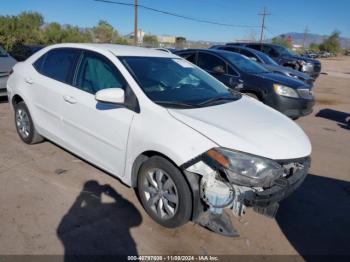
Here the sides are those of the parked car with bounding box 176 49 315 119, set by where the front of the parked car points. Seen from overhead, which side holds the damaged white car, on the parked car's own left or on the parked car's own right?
on the parked car's own right

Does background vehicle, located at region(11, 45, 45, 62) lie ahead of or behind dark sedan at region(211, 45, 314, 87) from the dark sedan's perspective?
behind

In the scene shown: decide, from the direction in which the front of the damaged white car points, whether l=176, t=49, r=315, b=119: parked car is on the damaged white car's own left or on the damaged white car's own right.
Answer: on the damaged white car's own left

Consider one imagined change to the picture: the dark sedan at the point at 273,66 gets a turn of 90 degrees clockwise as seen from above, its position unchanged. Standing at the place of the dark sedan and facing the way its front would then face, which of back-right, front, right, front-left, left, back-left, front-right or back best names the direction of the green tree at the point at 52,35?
right

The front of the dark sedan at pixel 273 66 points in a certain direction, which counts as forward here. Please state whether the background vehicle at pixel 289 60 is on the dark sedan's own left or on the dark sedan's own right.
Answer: on the dark sedan's own left

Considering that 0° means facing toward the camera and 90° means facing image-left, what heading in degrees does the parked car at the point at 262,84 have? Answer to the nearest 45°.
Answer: approximately 315°

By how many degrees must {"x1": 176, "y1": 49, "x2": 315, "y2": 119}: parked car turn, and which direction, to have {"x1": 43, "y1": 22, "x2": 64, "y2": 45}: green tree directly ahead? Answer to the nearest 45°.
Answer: approximately 180°

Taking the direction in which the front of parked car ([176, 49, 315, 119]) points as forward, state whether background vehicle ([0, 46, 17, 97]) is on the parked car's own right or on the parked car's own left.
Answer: on the parked car's own right

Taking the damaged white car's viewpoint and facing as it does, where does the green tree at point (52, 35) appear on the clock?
The green tree is roughly at 7 o'clock from the damaged white car.

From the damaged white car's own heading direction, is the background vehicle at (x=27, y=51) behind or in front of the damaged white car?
behind
